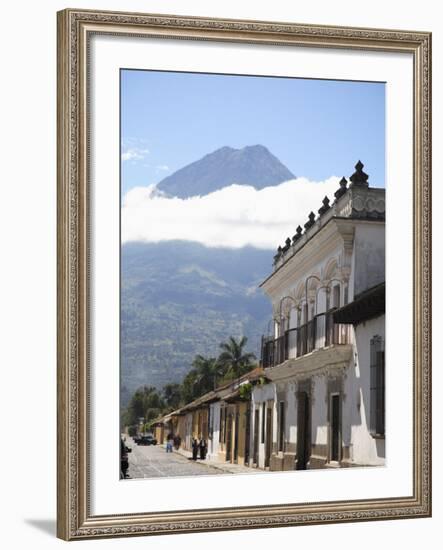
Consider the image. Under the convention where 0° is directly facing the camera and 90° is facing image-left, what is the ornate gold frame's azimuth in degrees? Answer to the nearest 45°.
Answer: approximately 315°
